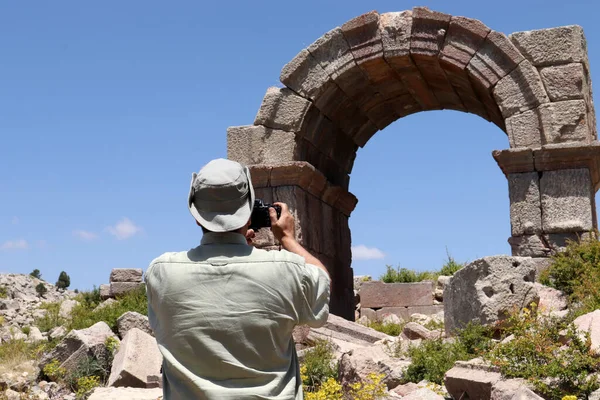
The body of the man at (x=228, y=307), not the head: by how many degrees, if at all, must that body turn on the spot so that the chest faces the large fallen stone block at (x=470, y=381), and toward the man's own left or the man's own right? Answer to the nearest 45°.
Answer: approximately 45° to the man's own right

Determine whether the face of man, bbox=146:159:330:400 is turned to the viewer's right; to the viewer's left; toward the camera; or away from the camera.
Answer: away from the camera

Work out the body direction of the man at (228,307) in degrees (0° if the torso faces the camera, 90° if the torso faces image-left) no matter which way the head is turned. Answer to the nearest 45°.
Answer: approximately 180°

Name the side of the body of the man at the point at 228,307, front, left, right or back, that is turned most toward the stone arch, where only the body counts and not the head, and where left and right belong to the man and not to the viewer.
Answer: front

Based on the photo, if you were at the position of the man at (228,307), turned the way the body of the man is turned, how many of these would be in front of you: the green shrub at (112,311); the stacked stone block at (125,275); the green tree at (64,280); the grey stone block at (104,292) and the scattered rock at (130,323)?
5

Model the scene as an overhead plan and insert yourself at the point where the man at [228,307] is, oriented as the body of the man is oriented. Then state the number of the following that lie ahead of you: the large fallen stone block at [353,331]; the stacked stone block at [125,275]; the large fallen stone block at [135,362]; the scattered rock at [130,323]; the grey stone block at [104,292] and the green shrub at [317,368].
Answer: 6

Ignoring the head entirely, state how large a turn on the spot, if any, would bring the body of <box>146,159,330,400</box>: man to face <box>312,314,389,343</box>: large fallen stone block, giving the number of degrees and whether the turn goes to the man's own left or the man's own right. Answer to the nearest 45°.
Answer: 0° — they already face it

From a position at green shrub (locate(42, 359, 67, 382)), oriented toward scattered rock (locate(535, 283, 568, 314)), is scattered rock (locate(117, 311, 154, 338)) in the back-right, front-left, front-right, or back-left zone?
front-left

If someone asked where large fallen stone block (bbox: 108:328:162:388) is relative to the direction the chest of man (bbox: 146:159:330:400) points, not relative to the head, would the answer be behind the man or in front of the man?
in front

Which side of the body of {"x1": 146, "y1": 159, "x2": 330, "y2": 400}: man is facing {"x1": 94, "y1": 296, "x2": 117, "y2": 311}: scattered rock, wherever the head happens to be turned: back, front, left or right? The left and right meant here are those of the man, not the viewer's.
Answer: front

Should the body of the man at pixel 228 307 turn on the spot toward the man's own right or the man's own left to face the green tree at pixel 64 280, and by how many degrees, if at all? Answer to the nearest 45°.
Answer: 0° — they already face it

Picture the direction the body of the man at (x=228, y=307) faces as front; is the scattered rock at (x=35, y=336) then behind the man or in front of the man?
in front
